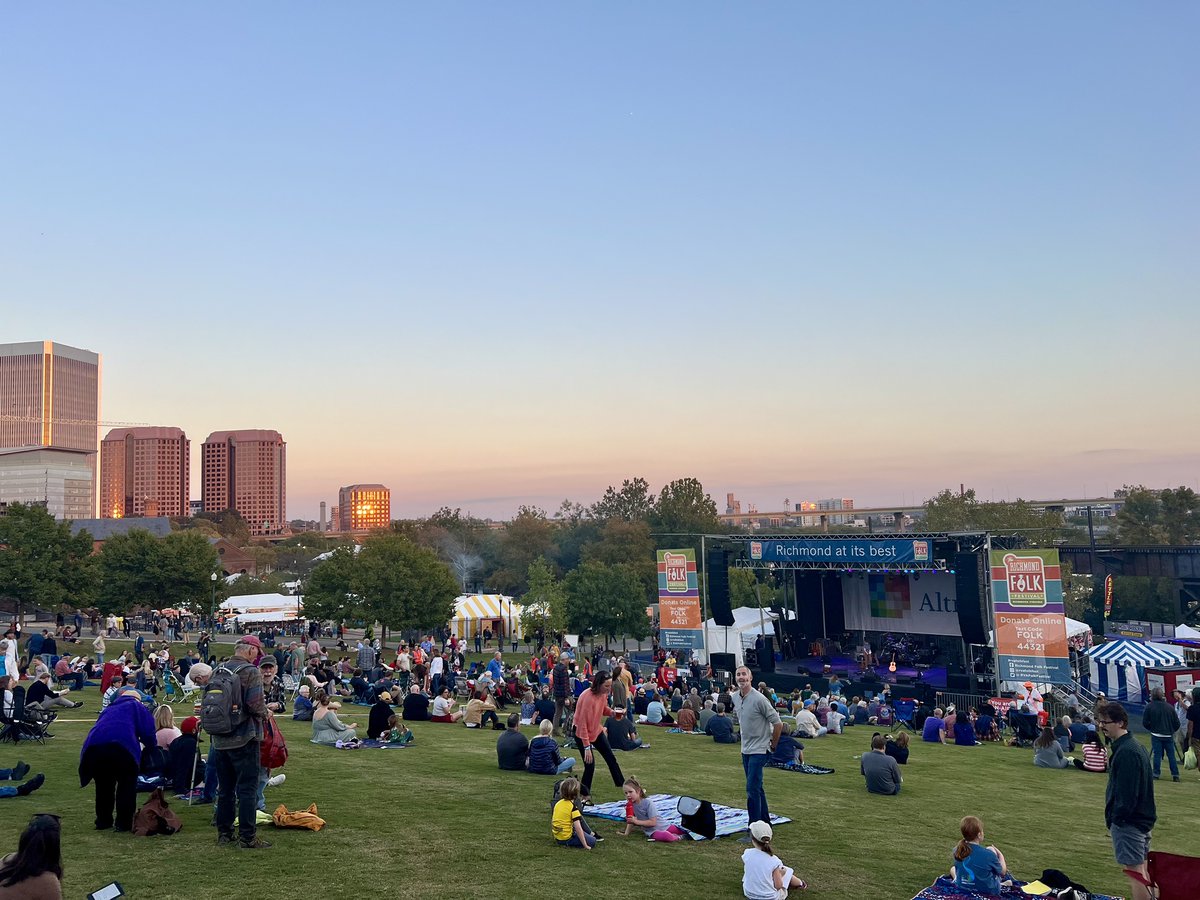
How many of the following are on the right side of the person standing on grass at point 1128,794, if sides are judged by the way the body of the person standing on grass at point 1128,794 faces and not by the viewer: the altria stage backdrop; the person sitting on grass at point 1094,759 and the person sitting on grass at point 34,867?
2

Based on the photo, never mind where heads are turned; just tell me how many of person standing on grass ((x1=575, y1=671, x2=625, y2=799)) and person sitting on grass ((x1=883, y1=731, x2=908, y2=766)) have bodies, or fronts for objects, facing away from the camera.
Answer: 1

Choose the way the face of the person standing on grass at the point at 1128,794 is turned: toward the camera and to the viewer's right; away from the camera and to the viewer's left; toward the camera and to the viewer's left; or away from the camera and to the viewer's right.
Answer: toward the camera and to the viewer's left

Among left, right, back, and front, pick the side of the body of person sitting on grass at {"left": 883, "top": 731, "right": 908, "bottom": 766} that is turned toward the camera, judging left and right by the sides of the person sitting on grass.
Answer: back

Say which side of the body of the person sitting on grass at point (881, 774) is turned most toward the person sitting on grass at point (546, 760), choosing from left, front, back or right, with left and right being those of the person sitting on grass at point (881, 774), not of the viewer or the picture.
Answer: left

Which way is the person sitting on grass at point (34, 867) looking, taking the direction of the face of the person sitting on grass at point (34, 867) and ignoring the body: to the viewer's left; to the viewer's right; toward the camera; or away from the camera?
away from the camera

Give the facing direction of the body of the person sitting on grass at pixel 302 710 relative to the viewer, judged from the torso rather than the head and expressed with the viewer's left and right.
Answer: facing away from the viewer and to the right of the viewer

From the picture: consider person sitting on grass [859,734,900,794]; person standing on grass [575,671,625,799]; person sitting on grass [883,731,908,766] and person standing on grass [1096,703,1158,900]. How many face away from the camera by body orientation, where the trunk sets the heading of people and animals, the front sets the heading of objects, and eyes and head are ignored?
2

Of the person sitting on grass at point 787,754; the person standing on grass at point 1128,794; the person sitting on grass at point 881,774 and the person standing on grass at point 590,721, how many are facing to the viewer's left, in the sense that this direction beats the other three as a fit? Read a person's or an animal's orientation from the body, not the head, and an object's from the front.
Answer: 1

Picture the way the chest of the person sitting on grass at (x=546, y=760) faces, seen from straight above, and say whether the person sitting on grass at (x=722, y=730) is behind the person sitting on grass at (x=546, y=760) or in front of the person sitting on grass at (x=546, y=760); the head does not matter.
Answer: in front

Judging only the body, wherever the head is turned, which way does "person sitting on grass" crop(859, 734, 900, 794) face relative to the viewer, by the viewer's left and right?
facing away from the viewer

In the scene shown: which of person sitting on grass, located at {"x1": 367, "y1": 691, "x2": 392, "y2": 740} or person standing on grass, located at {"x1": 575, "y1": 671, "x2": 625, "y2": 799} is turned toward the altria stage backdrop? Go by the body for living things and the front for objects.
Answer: the person sitting on grass
